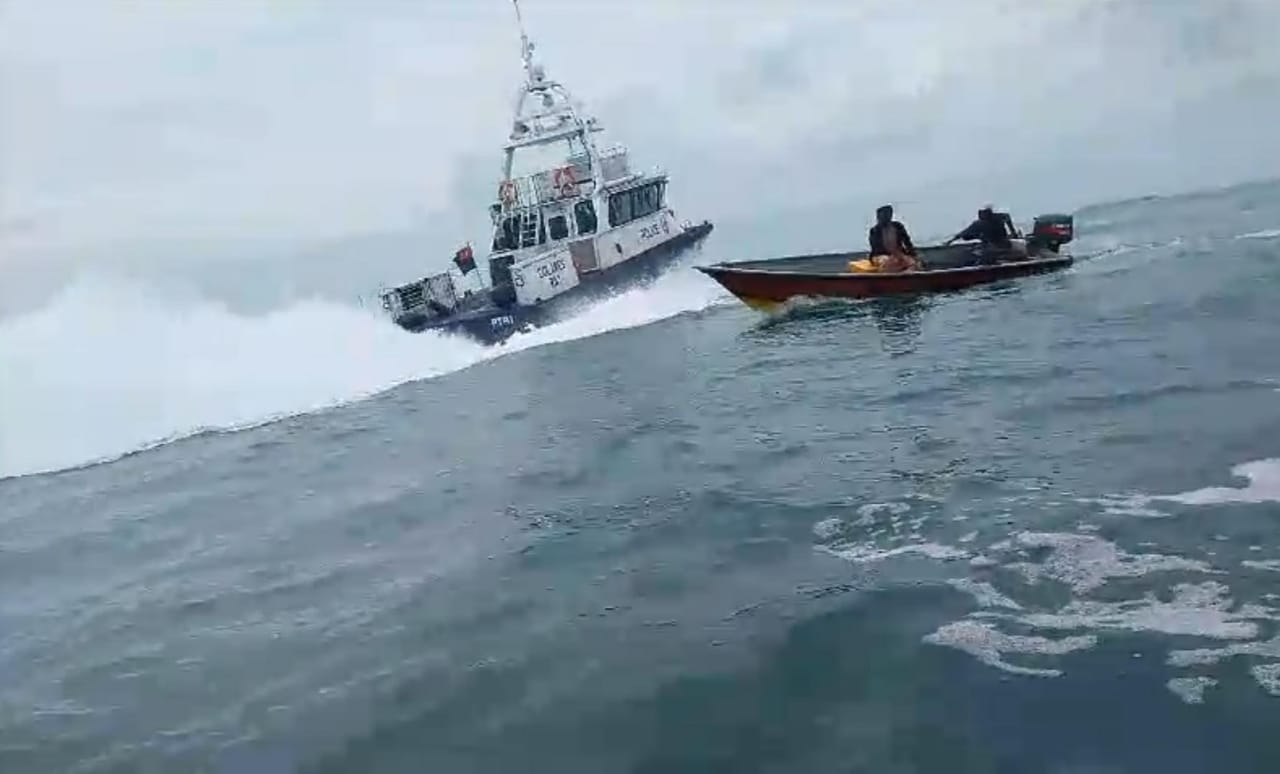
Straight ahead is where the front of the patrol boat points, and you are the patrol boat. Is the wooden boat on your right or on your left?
on your right

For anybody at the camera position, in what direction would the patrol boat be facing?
facing away from the viewer and to the right of the viewer

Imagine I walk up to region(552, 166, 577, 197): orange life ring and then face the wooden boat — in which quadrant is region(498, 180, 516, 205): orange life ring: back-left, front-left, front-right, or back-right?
back-right
